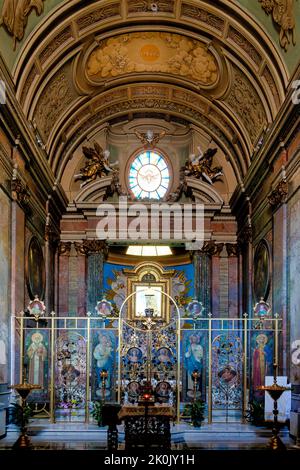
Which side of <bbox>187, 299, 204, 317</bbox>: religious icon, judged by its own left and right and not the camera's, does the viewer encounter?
front

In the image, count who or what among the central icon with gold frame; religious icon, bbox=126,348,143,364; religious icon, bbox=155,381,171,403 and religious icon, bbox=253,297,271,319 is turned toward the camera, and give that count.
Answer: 4

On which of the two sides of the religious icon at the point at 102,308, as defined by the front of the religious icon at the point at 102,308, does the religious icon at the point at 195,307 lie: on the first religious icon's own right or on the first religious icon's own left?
on the first religious icon's own left

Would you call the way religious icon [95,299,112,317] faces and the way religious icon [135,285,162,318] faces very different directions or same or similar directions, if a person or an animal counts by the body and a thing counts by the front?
same or similar directions

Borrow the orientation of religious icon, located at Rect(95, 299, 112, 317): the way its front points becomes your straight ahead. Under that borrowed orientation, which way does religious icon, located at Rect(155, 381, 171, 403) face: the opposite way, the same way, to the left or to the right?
the same way

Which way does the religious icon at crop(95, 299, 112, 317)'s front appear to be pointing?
toward the camera

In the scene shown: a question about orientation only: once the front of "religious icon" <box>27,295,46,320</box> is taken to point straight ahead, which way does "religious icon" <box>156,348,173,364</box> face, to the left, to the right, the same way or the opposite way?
the same way

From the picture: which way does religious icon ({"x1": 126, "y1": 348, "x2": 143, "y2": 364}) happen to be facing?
toward the camera

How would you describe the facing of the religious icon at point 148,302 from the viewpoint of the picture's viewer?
facing the viewer
